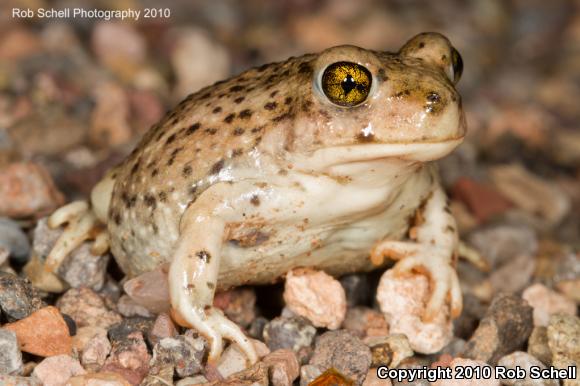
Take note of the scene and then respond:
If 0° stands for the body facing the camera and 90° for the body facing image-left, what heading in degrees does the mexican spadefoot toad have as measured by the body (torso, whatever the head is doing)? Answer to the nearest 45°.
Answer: approximately 315°

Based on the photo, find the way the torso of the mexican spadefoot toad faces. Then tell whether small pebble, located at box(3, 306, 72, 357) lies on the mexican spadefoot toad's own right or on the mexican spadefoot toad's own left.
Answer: on the mexican spadefoot toad's own right

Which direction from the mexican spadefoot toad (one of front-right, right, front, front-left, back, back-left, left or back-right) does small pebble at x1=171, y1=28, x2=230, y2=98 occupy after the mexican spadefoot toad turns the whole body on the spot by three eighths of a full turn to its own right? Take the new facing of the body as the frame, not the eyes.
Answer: right

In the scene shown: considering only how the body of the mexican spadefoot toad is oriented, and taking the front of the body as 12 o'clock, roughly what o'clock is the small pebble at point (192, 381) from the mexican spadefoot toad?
The small pebble is roughly at 3 o'clock from the mexican spadefoot toad.

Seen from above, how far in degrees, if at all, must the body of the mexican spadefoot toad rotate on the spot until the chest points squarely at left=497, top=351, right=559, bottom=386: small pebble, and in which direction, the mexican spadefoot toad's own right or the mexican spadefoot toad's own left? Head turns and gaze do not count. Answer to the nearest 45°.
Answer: approximately 45° to the mexican spadefoot toad's own left

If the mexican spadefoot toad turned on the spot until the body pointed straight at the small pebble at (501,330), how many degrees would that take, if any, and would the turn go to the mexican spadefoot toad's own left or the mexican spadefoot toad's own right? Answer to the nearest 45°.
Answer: approximately 45° to the mexican spadefoot toad's own left

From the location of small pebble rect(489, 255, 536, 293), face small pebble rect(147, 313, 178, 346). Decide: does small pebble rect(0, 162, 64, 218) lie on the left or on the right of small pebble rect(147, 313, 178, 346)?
right

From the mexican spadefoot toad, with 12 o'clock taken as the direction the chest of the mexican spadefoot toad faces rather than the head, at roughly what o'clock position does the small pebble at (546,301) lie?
The small pebble is roughly at 10 o'clock from the mexican spadefoot toad.

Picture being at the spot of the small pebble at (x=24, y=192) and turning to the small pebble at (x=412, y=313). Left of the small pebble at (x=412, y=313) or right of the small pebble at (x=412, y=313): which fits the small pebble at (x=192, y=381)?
right

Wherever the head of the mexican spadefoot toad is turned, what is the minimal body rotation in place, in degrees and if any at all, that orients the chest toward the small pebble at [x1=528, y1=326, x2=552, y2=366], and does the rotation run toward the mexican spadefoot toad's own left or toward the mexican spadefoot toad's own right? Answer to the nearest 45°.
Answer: approximately 45° to the mexican spadefoot toad's own left
